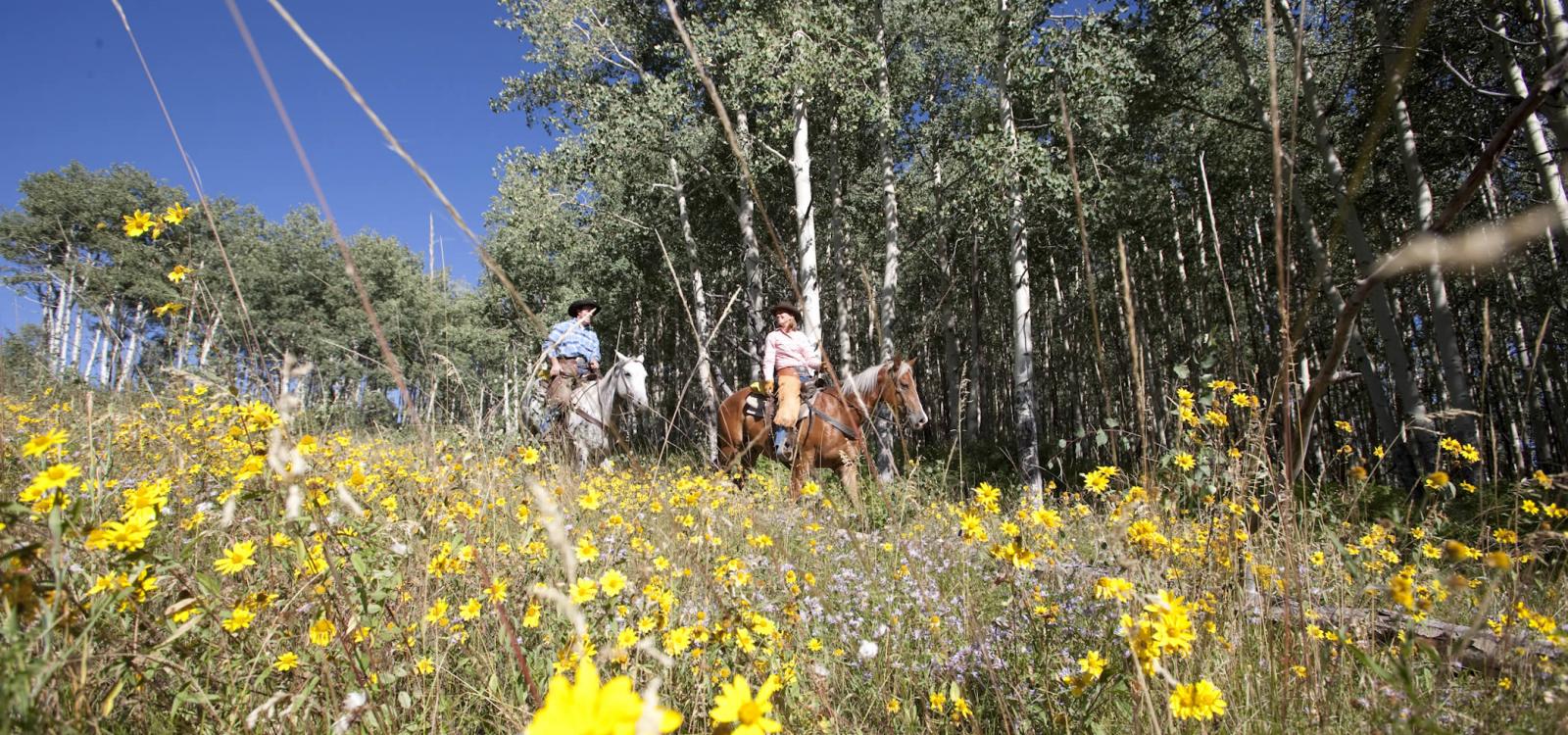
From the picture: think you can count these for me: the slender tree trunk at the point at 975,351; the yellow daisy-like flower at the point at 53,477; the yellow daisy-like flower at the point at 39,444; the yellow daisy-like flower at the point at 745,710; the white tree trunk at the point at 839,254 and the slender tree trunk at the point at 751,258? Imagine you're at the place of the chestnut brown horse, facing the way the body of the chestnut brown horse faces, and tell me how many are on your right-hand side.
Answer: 3

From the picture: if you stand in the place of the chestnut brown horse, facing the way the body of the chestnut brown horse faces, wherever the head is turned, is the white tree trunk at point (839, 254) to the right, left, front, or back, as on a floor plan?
left

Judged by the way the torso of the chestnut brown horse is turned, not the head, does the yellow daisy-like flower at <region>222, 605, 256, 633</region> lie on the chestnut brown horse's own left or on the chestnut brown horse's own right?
on the chestnut brown horse's own right

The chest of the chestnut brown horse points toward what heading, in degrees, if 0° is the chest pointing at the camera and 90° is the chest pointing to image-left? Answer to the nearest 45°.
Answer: approximately 270°

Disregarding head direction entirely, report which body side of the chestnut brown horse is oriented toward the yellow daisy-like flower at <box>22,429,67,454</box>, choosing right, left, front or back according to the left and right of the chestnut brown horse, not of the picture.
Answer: right

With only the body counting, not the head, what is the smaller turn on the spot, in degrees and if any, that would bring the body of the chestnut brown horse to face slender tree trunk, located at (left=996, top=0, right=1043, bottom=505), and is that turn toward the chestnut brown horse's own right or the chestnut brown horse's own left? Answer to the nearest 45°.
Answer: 0° — it already faces it

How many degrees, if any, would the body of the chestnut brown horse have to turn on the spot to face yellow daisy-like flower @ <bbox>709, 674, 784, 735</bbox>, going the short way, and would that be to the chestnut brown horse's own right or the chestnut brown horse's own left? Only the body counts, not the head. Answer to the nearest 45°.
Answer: approximately 90° to the chestnut brown horse's own right

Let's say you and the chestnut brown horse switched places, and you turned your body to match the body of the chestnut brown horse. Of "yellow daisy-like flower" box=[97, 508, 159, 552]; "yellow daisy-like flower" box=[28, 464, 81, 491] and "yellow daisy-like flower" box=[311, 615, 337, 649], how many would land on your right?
3

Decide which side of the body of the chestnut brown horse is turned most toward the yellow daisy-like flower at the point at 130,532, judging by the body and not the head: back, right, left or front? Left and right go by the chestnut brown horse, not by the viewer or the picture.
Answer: right
